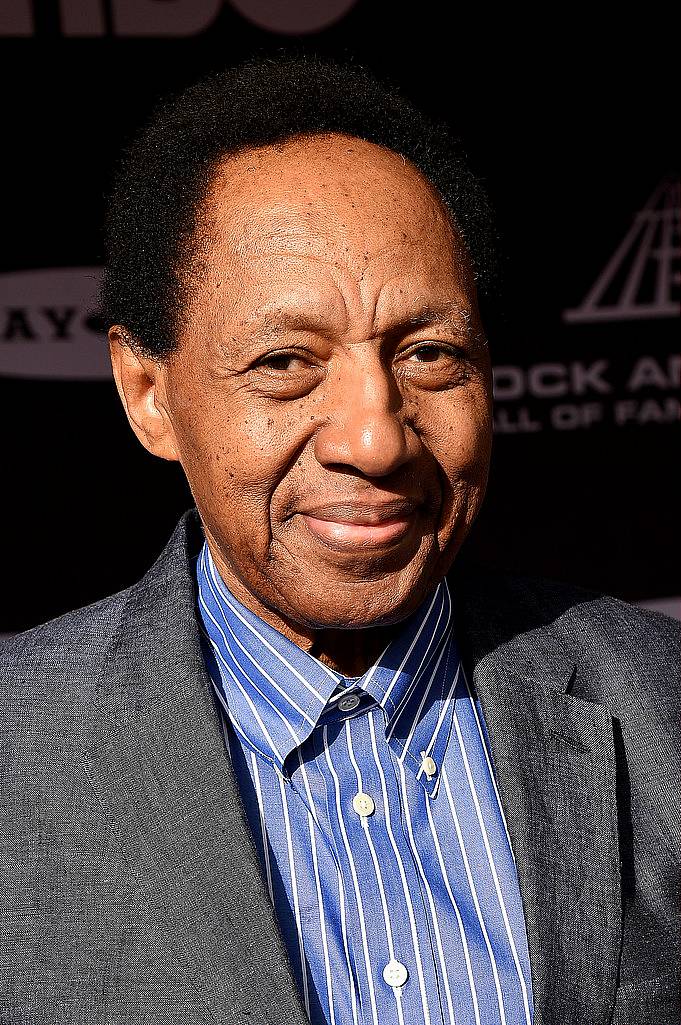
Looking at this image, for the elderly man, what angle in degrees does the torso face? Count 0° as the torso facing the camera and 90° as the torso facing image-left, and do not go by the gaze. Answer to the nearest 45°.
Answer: approximately 0°
